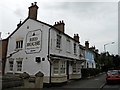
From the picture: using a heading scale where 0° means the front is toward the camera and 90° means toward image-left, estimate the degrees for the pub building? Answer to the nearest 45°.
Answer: approximately 315°
